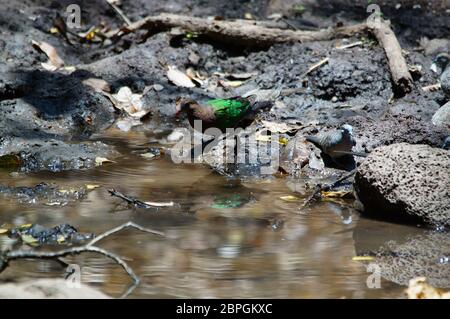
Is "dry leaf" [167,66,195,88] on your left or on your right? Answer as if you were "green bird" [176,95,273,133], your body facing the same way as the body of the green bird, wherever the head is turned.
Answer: on your right

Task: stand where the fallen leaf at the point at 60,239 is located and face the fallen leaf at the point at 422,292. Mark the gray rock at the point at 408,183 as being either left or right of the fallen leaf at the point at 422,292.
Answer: left

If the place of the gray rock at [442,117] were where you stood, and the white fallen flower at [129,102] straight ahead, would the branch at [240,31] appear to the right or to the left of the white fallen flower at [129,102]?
right

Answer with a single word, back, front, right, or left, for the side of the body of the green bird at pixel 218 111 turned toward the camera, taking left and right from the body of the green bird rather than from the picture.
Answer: left

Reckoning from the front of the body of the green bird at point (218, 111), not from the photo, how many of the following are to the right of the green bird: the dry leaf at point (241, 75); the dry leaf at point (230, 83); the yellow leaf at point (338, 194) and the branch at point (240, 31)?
3

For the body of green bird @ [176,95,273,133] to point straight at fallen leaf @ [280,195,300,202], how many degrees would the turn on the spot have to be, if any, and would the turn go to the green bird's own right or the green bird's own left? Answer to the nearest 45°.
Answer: approximately 135° to the green bird's own left

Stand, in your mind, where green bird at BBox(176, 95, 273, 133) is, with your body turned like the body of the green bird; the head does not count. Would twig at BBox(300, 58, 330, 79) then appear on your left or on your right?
on your right

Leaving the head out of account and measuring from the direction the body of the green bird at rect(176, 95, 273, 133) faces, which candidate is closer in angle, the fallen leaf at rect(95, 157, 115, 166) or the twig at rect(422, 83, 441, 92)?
the fallen leaf

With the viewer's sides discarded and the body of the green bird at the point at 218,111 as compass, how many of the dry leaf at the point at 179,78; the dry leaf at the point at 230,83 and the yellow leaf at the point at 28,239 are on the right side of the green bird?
2

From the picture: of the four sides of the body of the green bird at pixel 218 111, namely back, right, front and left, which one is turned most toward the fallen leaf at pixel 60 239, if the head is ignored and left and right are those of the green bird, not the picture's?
left

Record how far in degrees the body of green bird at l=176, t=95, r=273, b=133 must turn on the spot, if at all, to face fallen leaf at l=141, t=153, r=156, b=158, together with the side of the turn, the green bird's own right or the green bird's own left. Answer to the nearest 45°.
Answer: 0° — it already faces it

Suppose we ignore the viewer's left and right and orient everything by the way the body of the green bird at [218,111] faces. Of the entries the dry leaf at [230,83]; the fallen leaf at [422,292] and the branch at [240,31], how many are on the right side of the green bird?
2

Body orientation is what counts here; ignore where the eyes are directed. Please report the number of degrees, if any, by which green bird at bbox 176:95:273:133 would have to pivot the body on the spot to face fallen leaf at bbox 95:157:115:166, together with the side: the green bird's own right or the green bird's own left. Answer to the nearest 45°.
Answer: approximately 45° to the green bird's own left
